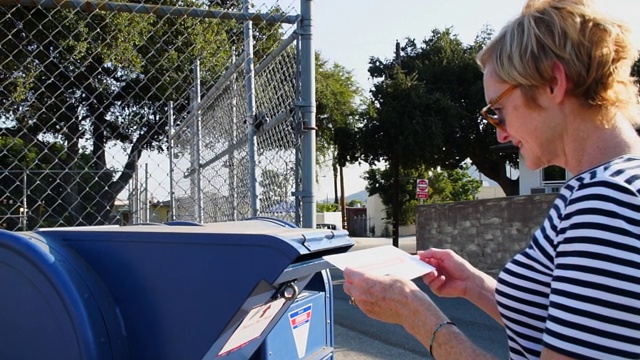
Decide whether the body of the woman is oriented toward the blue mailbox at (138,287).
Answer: yes

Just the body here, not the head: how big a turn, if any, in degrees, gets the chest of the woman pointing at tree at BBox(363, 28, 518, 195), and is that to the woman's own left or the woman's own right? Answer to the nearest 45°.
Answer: approximately 90° to the woman's own right

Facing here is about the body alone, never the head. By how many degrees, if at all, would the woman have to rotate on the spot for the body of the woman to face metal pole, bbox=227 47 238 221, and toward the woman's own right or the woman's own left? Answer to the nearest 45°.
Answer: approximately 45° to the woman's own right

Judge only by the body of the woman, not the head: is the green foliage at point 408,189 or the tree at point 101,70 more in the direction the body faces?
the tree

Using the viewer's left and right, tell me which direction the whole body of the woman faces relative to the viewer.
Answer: facing to the left of the viewer

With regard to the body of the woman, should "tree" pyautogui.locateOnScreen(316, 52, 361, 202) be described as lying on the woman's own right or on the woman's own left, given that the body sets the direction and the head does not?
on the woman's own right

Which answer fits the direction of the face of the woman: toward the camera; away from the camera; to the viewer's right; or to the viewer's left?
to the viewer's left

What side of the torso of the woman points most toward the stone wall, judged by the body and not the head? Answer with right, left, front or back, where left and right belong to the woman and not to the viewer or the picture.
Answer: right

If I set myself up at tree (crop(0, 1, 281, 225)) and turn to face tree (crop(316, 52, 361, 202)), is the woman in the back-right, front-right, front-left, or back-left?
back-right

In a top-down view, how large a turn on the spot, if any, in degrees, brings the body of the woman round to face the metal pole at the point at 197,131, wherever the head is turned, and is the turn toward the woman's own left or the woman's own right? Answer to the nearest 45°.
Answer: approximately 45° to the woman's own right
